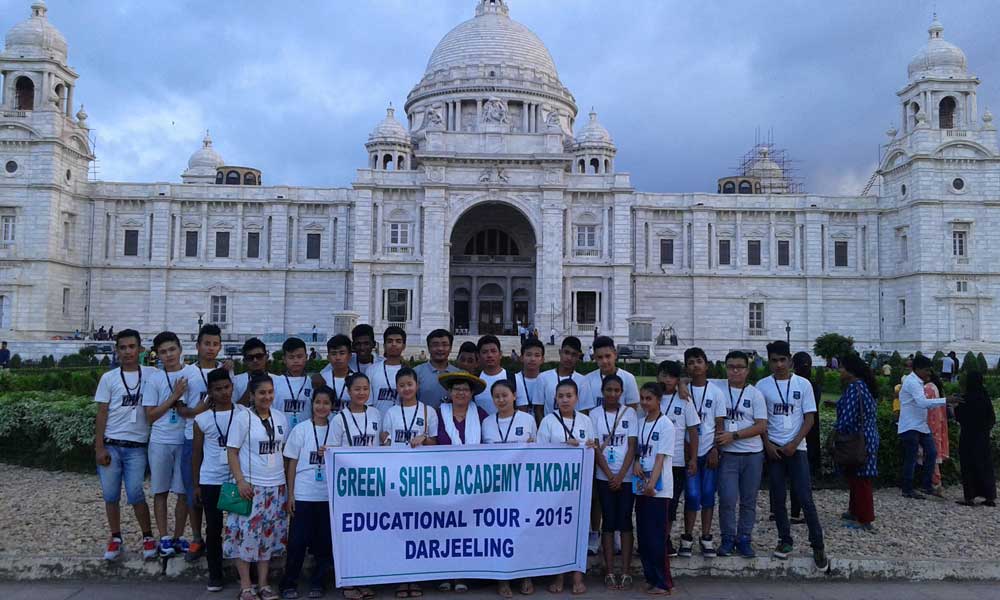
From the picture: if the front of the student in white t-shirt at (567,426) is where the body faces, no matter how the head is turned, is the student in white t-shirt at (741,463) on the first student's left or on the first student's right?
on the first student's left

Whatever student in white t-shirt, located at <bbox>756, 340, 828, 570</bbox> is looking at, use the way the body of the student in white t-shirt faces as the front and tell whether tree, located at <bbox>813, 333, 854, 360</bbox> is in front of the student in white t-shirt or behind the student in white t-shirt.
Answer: behind

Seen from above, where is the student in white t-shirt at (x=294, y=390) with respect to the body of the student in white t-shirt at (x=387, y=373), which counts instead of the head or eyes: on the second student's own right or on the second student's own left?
on the second student's own right

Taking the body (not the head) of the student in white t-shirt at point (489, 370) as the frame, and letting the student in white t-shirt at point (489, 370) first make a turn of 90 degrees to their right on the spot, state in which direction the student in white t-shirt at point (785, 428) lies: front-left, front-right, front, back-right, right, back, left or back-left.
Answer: back

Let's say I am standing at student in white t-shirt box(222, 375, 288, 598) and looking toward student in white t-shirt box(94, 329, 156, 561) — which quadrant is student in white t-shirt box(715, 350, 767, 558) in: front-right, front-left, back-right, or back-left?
back-right

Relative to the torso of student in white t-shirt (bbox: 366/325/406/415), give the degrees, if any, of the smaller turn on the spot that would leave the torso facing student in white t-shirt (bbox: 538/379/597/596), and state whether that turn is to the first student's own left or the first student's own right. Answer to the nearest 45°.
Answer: approximately 45° to the first student's own left

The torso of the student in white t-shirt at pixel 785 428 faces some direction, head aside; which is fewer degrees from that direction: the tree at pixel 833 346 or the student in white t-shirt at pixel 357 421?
the student in white t-shirt

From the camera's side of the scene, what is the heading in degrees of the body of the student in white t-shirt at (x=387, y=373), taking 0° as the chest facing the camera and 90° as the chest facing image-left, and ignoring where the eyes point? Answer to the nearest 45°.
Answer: approximately 0°
